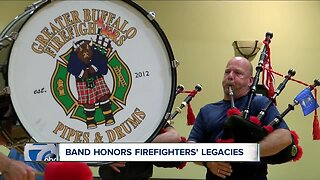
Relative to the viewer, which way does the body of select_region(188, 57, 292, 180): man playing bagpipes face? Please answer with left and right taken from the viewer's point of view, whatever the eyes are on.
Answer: facing the viewer and to the left of the viewer

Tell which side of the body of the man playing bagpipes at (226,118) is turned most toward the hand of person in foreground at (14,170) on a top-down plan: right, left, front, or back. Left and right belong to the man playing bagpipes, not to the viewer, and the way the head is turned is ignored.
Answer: front
